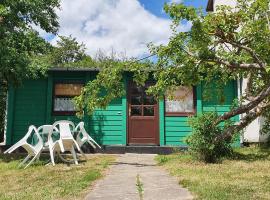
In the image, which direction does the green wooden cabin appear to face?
toward the camera

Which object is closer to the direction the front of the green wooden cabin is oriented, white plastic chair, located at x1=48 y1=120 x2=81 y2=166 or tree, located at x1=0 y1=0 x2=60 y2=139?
the white plastic chair

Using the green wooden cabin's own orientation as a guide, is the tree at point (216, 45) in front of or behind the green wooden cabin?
in front

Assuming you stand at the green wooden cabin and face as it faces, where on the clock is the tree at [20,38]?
The tree is roughly at 2 o'clock from the green wooden cabin.

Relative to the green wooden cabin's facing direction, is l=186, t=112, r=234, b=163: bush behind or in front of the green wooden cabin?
in front

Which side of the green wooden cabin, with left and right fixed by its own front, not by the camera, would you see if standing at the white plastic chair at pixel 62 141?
front

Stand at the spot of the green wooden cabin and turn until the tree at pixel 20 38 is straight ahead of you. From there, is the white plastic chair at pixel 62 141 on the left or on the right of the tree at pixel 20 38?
left
